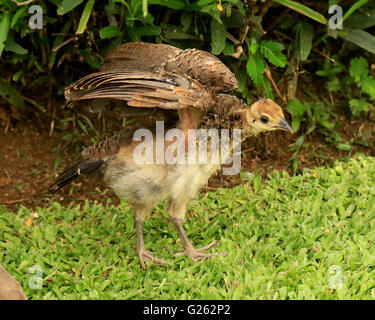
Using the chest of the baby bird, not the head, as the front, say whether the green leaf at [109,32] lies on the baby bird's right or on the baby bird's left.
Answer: on the baby bird's left

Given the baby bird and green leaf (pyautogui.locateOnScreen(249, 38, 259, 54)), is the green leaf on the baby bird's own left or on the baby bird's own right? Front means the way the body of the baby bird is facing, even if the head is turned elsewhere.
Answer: on the baby bird's own left

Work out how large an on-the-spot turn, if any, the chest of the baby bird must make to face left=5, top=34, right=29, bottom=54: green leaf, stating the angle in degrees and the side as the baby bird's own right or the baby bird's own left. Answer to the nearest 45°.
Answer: approximately 135° to the baby bird's own left

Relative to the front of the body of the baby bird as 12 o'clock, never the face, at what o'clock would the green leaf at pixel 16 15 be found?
The green leaf is roughly at 7 o'clock from the baby bird.

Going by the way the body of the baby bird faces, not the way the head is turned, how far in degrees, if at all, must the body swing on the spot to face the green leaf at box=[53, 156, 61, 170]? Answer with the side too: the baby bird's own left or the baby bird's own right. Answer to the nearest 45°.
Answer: approximately 135° to the baby bird's own left

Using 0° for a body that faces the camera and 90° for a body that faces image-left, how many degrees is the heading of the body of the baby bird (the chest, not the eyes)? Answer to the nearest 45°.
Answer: approximately 270°
